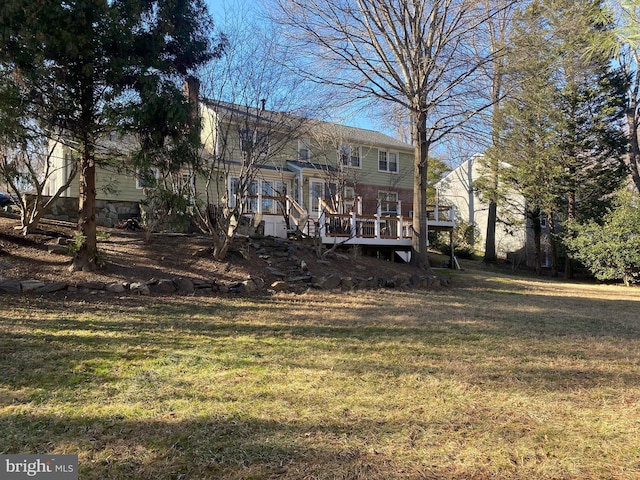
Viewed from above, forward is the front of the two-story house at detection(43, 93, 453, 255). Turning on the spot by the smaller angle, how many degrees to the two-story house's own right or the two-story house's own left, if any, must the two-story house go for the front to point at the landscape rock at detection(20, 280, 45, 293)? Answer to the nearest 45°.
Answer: approximately 90° to the two-story house's own left

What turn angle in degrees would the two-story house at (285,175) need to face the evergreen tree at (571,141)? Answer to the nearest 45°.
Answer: approximately 135° to its right

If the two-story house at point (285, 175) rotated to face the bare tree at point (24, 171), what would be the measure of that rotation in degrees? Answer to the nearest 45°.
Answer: approximately 90° to its left

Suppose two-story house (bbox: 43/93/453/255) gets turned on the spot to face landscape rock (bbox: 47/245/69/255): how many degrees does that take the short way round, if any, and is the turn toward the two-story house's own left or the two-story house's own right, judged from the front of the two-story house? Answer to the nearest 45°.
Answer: approximately 90° to the two-story house's own left

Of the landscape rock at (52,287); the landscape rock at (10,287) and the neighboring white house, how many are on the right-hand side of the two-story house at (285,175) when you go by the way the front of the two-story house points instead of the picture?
1

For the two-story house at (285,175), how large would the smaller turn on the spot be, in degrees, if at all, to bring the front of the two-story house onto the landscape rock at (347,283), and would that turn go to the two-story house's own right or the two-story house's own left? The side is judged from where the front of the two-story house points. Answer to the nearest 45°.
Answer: approximately 135° to the two-story house's own left

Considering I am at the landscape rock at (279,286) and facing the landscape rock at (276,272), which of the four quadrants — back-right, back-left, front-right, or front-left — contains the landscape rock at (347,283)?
front-right

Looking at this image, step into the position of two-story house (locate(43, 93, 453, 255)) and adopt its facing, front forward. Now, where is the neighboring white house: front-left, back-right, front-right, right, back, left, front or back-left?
right

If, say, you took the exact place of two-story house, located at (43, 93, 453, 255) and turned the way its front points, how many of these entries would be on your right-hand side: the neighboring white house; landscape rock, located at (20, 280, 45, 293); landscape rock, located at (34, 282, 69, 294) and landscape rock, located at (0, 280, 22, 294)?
1

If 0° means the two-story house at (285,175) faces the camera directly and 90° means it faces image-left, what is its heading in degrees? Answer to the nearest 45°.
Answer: approximately 135°
